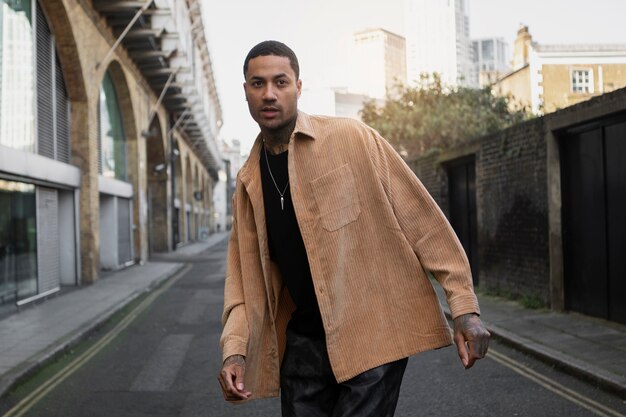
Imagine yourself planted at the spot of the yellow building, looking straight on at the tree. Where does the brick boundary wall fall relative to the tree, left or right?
left

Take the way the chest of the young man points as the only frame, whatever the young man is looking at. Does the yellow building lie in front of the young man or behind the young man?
behind

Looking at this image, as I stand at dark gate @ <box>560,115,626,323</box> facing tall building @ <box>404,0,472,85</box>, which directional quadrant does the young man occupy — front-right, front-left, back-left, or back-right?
back-left

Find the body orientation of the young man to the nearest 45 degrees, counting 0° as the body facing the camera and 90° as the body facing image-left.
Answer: approximately 45°

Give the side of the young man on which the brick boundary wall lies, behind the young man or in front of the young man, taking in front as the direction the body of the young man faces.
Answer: behind

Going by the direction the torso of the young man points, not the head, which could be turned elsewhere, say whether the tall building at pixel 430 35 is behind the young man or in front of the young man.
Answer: behind
